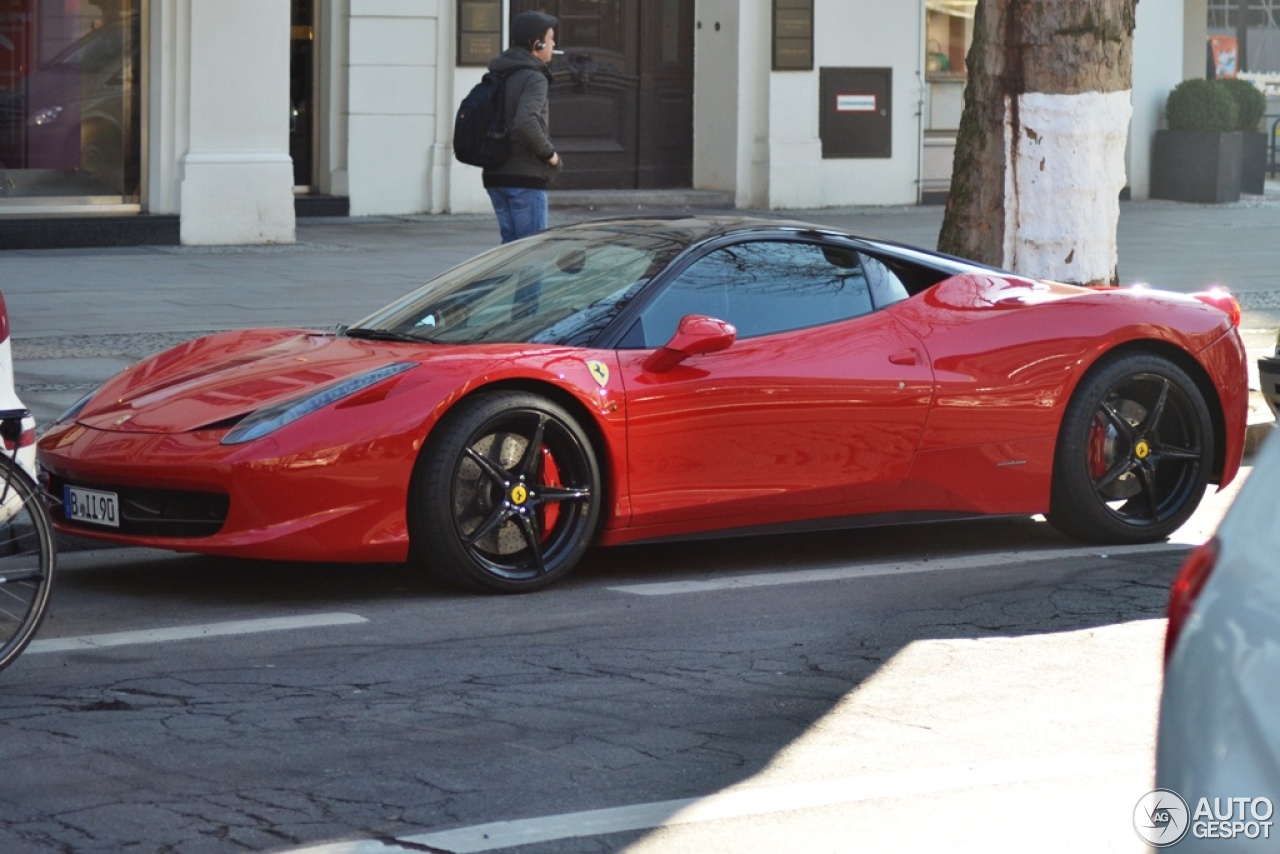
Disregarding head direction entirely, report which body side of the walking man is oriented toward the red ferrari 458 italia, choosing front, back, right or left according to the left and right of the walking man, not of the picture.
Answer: right

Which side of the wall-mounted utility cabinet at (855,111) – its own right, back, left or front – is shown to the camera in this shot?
front

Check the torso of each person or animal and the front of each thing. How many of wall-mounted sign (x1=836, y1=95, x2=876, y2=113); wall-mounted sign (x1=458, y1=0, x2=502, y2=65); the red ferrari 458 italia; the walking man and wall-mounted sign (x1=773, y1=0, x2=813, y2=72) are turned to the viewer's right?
1

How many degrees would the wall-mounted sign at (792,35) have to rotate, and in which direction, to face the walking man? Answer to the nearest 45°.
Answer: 0° — it already faces them

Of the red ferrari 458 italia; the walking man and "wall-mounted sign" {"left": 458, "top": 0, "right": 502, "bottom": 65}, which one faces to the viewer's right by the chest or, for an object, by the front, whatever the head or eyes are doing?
the walking man

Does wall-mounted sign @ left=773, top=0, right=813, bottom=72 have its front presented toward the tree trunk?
yes

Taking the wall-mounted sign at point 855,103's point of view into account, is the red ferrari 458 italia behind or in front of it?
in front

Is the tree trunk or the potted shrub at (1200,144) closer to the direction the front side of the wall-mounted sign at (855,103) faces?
the tree trunk

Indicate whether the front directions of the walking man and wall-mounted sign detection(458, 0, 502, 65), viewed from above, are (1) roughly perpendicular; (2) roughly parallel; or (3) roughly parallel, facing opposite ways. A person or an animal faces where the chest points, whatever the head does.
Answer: roughly perpendicular

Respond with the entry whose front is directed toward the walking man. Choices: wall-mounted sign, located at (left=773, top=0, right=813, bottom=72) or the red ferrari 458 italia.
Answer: the wall-mounted sign

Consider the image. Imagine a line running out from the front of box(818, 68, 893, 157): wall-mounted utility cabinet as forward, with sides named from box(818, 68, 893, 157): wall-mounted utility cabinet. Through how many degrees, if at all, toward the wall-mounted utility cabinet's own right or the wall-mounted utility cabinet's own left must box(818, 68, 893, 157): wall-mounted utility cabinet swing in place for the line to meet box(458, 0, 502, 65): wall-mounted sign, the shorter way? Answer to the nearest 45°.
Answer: approximately 45° to the wall-mounted utility cabinet's own right

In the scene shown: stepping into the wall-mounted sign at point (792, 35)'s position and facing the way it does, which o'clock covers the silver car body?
The silver car body is roughly at 12 o'clock from the wall-mounted sign.

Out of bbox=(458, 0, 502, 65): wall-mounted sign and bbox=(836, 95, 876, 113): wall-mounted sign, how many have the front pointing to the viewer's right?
0

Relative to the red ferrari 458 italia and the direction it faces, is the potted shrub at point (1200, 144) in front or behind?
behind

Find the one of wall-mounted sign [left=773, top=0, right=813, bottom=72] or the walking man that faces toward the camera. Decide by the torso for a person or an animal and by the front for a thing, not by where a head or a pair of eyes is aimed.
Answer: the wall-mounted sign

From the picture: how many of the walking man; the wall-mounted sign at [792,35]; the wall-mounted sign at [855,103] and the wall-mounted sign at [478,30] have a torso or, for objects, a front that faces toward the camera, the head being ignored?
3

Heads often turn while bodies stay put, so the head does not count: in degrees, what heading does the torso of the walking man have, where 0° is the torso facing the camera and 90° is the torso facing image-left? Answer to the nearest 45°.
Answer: approximately 270°
